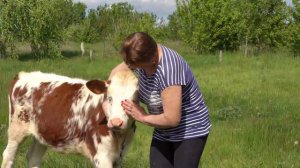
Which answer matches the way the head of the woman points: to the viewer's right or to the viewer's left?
to the viewer's left

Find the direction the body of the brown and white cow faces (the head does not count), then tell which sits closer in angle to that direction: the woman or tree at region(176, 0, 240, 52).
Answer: the woman

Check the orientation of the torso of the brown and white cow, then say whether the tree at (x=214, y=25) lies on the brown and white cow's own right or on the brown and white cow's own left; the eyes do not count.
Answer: on the brown and white cow's own left

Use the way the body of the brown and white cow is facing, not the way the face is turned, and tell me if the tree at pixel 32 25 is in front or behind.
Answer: behind

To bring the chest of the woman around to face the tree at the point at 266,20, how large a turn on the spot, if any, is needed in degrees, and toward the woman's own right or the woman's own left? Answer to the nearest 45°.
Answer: approximately 135° to the woman's own right

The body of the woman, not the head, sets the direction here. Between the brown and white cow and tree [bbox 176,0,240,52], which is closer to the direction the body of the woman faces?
the brown and white cow

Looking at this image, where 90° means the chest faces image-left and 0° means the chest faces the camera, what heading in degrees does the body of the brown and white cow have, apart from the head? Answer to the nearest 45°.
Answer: approximately 315°

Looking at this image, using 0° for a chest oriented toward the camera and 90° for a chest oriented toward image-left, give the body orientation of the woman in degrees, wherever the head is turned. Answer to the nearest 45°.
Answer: approximately 45°
